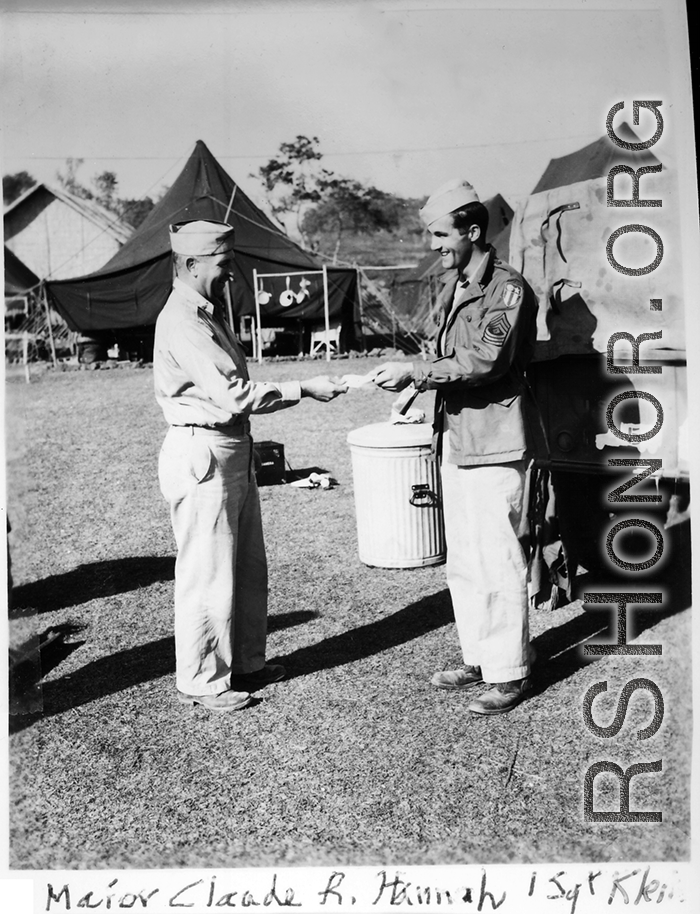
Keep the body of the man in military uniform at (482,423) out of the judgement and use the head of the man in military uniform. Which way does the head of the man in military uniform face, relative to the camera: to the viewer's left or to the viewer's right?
to the viewer's left

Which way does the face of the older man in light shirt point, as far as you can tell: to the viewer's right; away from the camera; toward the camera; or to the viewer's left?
to the viewer's right

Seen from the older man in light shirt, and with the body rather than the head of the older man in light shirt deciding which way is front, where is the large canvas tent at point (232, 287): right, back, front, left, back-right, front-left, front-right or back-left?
left

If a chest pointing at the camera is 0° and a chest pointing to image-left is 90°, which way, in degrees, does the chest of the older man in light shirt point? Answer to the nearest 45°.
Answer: approximately 270°

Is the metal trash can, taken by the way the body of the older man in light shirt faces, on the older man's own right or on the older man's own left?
on the older man's own left

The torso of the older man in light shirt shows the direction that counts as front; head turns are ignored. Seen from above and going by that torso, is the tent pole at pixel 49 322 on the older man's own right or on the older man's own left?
on the older man's own left
